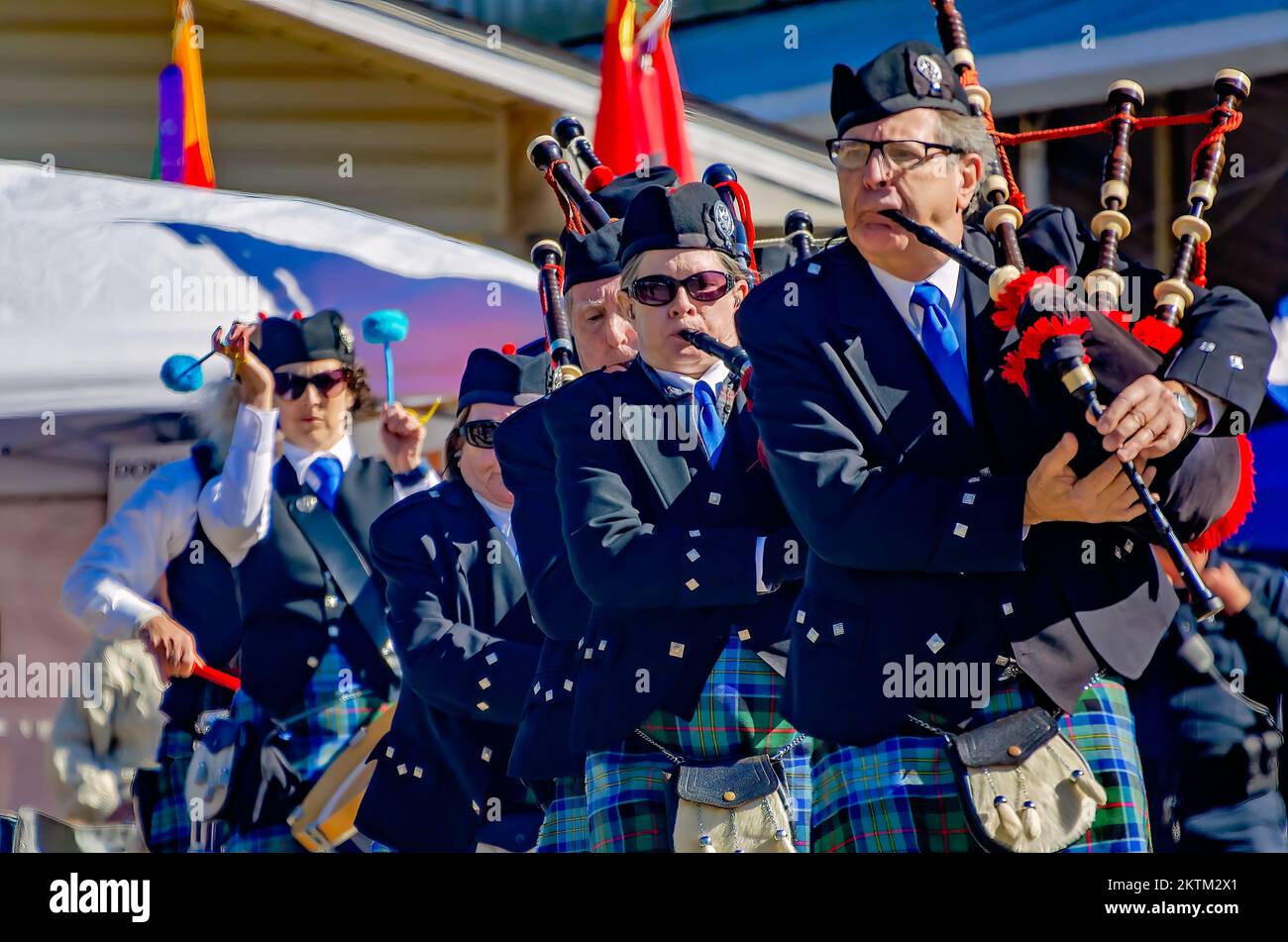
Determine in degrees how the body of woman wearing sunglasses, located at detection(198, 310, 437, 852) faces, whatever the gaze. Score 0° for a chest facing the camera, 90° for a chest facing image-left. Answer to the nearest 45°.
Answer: approximately 0°

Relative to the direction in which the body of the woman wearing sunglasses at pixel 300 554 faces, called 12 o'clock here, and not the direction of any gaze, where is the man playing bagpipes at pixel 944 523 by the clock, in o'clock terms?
The man playing bagpipes is roughly at 11 o'clock from the woman wearing sunglasses.

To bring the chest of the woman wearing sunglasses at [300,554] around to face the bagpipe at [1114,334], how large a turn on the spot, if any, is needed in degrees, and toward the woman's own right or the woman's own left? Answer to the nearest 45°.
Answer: approximately 45° to the woman's own left

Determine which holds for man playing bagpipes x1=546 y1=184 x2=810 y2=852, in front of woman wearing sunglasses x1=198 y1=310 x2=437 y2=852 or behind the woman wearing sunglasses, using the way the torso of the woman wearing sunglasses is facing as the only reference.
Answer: in front
